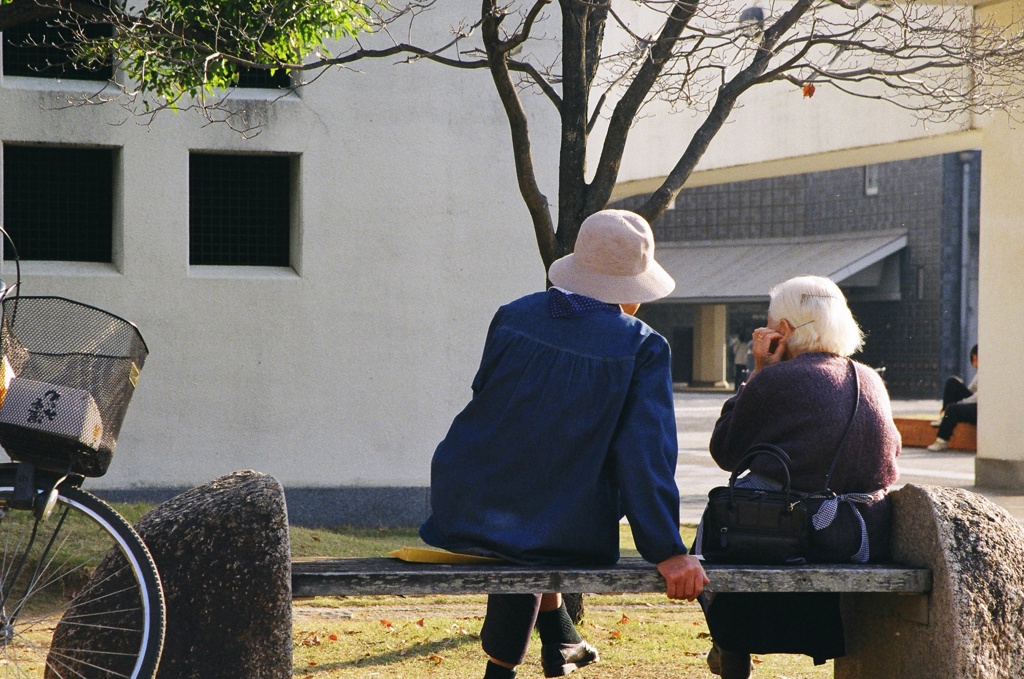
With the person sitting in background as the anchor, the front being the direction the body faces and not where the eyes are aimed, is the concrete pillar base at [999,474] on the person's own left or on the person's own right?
on the person's own left

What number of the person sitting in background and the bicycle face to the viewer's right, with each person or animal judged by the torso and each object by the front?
1

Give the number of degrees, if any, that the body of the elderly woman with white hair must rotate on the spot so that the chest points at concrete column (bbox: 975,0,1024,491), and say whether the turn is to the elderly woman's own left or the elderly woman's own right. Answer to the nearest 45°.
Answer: approximately 45° to the elderly woman's own right

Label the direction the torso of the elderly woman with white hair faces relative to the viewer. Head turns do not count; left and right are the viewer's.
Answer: facing away from the viewer and to the left of the viewer

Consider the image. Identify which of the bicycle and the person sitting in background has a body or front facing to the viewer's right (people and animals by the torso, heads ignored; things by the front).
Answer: the bicycle

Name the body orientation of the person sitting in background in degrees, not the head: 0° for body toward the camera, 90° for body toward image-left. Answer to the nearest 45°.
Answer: approximately 90°

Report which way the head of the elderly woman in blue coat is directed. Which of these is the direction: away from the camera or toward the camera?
away from the camera

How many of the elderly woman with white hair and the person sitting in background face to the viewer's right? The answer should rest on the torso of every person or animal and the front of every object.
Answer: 0

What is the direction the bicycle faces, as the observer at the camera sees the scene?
facing to the right of the viewer

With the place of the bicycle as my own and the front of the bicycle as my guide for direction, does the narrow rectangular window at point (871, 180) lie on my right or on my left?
on my left

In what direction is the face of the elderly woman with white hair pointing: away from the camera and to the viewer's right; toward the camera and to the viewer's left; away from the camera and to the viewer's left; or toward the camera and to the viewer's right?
away from the camera and to the viewer's left
